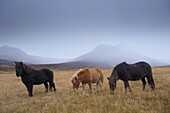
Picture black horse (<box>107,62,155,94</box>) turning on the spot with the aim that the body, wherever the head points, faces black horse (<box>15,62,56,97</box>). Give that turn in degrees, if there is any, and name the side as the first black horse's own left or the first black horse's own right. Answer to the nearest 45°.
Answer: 0° — it already faces it

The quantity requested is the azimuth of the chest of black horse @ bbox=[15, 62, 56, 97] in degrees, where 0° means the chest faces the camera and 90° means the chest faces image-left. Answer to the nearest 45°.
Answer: approximately 45°

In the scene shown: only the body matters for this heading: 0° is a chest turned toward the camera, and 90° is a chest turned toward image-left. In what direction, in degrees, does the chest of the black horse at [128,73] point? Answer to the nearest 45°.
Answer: approximately 90°
